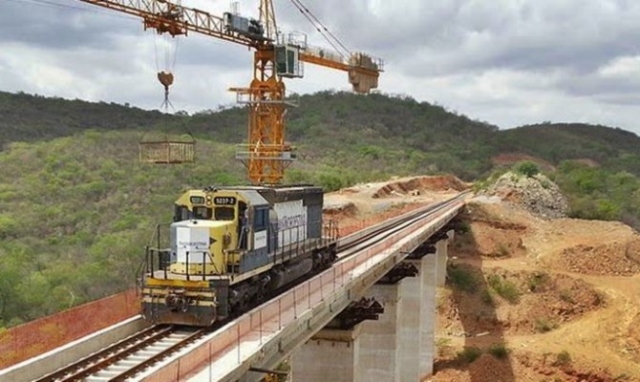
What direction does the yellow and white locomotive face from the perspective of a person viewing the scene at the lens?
facing the viewer and to the left of the viewer

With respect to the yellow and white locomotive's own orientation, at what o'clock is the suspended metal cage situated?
The suspended metal cage is roughly at 4 o'clock from the yellow and white locomotive.
